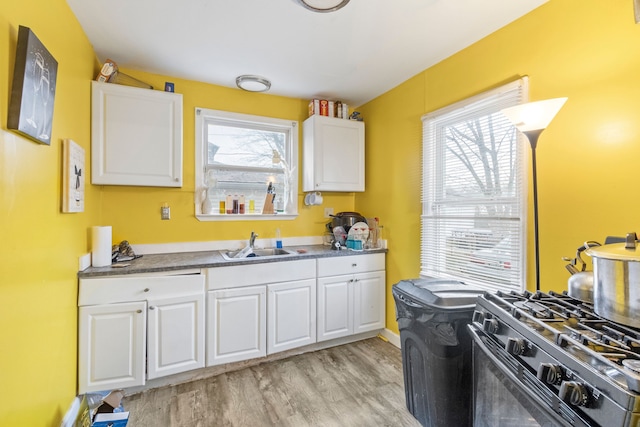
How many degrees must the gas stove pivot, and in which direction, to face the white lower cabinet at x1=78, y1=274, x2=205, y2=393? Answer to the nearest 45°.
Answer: approximately 45° to its right

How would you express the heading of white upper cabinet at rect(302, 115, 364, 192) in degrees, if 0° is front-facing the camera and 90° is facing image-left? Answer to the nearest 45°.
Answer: approximately 315°

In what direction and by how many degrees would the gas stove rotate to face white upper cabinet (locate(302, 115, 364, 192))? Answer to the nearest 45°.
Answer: approximately 90° to its right

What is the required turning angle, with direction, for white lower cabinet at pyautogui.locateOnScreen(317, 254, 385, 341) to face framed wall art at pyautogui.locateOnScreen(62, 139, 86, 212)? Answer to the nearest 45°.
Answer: approximately 90° to its right

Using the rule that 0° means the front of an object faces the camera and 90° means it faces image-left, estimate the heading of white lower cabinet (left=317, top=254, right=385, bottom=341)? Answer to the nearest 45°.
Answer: approximately 315°

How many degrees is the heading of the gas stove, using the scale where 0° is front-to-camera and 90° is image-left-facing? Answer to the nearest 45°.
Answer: approximately 45°
